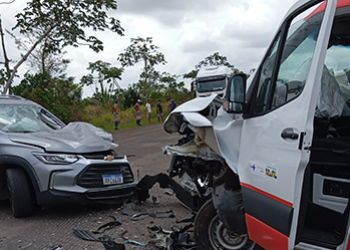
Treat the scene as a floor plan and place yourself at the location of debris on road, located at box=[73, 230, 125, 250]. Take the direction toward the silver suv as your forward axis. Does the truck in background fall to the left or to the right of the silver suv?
right

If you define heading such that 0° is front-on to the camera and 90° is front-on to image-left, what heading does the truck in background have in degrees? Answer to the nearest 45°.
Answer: approximately 0°

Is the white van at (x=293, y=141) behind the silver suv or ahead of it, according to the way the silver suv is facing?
ahead

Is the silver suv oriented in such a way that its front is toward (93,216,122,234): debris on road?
yes

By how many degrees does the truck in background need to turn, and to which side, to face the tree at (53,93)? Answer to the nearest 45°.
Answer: approximately 90° to its right

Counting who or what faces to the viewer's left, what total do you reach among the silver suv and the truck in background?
0

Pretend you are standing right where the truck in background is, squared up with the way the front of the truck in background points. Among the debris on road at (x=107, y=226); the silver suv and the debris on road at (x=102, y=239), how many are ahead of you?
3

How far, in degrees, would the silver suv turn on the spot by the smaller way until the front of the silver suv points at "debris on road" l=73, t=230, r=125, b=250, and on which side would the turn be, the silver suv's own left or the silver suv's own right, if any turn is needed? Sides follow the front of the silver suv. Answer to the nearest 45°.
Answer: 0° — it already faces it
